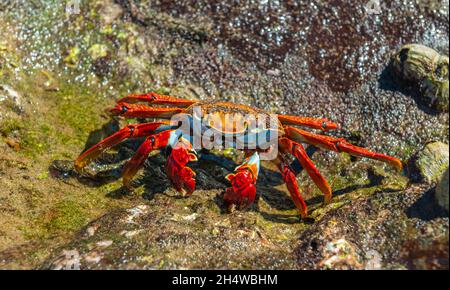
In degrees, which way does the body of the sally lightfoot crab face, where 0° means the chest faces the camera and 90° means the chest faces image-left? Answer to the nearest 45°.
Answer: approximately 0°

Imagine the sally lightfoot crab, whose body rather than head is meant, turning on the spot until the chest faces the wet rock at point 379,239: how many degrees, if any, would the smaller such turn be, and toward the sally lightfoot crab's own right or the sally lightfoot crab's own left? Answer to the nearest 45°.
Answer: approximately 45° to the sally lightfoot crab's own left

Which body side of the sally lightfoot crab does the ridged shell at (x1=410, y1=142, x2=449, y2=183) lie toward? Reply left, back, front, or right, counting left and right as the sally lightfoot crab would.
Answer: left

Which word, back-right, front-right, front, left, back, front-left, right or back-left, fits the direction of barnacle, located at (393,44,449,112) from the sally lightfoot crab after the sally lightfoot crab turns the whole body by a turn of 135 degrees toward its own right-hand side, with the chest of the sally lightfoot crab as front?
right

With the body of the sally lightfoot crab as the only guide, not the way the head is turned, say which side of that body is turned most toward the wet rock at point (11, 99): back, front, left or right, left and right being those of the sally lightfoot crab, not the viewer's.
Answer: right

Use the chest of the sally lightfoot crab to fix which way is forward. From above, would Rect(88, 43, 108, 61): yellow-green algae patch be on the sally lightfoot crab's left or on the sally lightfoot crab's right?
on the sally lightfoot crab's right

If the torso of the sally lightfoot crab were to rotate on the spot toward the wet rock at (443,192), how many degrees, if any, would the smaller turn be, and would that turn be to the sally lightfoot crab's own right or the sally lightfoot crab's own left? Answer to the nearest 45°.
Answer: approximately 45° to the sally lightfoot crab's own left

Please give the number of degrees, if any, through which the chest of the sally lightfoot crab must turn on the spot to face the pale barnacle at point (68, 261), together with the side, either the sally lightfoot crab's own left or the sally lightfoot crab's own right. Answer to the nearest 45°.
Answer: approximately 45° to the sally lightfoot crab's own right
